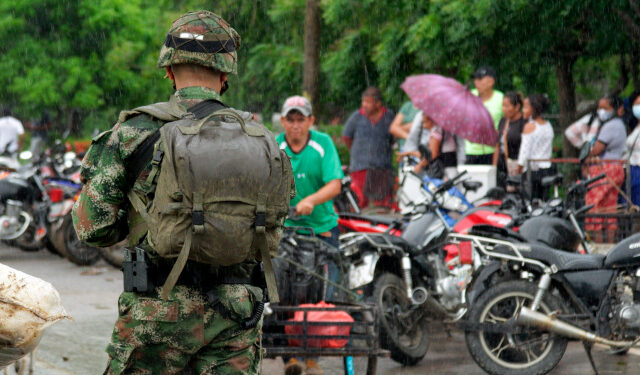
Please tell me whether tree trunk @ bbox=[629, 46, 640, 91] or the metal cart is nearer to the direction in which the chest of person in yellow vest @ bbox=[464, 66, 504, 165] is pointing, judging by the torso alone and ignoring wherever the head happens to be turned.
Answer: the metal cart

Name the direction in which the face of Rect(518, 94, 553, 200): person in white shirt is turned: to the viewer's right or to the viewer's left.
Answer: to the viewer's left

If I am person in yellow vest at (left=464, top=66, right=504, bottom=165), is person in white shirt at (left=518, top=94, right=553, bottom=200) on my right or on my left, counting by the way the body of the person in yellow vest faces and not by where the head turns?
on my left

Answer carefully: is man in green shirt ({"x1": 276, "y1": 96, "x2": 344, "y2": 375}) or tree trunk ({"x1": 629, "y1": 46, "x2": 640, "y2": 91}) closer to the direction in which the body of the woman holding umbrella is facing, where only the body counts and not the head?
the man in green shirt

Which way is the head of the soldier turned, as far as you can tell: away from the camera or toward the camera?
away from the camera
